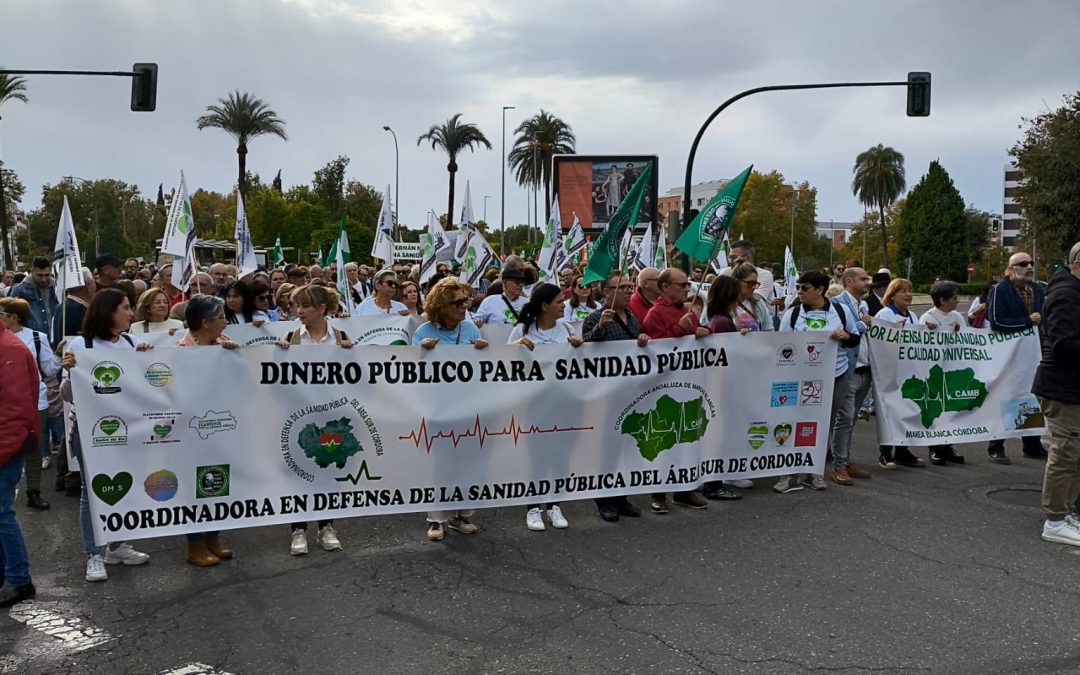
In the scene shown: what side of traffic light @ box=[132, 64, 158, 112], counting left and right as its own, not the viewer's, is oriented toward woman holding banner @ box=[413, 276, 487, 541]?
back

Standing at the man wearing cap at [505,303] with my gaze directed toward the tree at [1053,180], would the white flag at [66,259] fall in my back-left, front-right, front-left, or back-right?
back-left

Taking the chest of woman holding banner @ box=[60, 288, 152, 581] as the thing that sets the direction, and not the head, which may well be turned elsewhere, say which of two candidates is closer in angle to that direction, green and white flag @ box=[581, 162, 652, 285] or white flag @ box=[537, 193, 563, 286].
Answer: the green and white flag

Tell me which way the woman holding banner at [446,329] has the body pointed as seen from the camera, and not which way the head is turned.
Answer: toward the camera

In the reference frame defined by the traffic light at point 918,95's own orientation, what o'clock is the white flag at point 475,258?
The white flag is roughly at 7 o'clock from the traffic light.

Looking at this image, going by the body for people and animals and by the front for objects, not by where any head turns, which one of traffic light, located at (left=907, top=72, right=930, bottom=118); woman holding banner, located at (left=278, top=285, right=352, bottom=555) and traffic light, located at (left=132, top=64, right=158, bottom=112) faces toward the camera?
the woman holding banner

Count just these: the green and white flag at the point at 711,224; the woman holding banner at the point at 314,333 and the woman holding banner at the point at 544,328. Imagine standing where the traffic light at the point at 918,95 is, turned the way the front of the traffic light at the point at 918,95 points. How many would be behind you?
3

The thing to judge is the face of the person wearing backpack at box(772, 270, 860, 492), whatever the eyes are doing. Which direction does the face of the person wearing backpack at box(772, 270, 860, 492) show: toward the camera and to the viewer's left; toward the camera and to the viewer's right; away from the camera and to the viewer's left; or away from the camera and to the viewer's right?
toward the camera and to the viewer's left

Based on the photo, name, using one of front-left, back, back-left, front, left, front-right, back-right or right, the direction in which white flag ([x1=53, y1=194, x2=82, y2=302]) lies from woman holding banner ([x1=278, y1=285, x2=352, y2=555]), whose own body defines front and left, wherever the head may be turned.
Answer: back-right

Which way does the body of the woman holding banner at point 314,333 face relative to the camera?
toward the camera

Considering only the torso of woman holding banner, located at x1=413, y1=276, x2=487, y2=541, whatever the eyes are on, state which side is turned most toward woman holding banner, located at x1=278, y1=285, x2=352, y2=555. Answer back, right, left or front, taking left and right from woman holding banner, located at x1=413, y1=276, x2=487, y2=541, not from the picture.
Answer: right

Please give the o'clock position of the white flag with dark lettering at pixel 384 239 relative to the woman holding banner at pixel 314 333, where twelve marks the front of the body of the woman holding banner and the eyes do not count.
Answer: The white flag with dark lettering is roughly at 6 o'clock from the woman holding banner.

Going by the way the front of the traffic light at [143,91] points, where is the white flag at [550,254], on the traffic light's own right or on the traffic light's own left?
on the traffic light's own right

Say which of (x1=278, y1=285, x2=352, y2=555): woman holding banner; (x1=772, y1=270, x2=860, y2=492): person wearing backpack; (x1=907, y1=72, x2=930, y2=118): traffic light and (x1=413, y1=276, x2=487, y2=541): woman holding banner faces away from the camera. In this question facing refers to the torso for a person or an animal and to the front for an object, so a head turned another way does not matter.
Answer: the traffic light

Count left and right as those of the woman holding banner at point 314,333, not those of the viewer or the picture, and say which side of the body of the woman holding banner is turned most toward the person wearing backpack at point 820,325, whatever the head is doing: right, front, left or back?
left

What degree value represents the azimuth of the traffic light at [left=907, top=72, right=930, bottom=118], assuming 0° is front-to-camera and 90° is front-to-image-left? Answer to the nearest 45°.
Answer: approximately 180°

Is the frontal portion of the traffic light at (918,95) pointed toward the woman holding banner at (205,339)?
no

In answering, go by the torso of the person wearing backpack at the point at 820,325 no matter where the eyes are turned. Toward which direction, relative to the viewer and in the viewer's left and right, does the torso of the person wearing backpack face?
facing the viewer and to the left of the viewer
